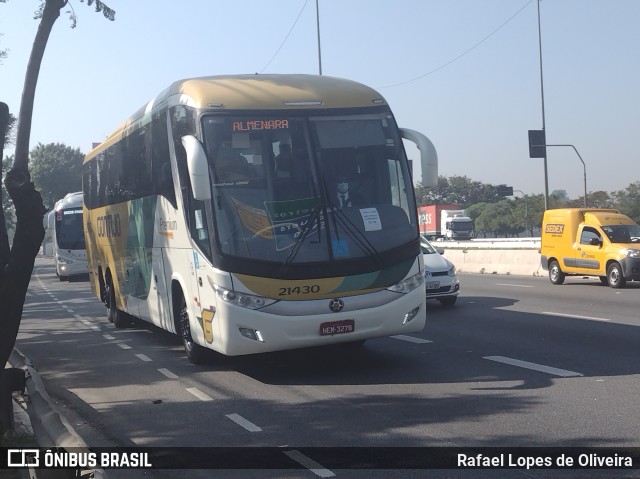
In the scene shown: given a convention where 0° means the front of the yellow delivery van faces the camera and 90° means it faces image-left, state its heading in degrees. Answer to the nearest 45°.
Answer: approximately 315°

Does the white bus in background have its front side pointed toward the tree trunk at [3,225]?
yes

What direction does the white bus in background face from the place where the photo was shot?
facing the viewer

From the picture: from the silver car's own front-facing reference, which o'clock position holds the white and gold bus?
The white and gold bus is roughly at 2 o'clock from the silver car.

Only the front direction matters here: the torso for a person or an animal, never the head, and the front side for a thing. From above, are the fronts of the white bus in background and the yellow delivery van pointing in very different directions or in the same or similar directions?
same or similar directions

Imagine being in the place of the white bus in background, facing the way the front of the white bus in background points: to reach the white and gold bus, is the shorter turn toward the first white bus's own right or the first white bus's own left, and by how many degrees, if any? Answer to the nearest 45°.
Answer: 0° — it already faces it

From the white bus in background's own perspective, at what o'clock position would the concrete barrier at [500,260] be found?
The concrete barrier is roughly at 10 o'clock from the white bus in background.

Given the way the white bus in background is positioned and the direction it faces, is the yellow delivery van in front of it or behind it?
in front

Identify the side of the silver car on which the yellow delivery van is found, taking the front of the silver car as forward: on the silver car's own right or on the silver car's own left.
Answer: on the silver car's own left

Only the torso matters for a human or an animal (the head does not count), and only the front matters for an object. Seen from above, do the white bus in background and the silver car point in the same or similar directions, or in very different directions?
same or similar directions

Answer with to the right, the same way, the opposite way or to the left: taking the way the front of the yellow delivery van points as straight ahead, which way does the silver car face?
the same way

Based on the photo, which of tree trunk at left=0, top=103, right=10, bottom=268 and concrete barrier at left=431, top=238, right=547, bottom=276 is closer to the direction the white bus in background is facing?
the tree trunk
